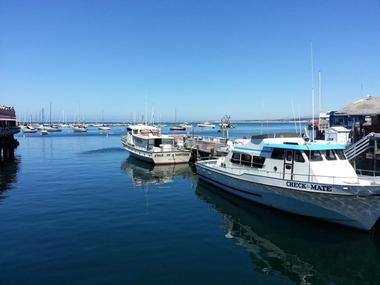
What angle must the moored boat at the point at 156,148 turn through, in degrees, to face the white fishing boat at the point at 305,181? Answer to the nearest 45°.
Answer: approximately 135° to its left

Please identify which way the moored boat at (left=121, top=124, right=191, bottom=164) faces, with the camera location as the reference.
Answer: facing away from the viewer and to the left of the viewer
